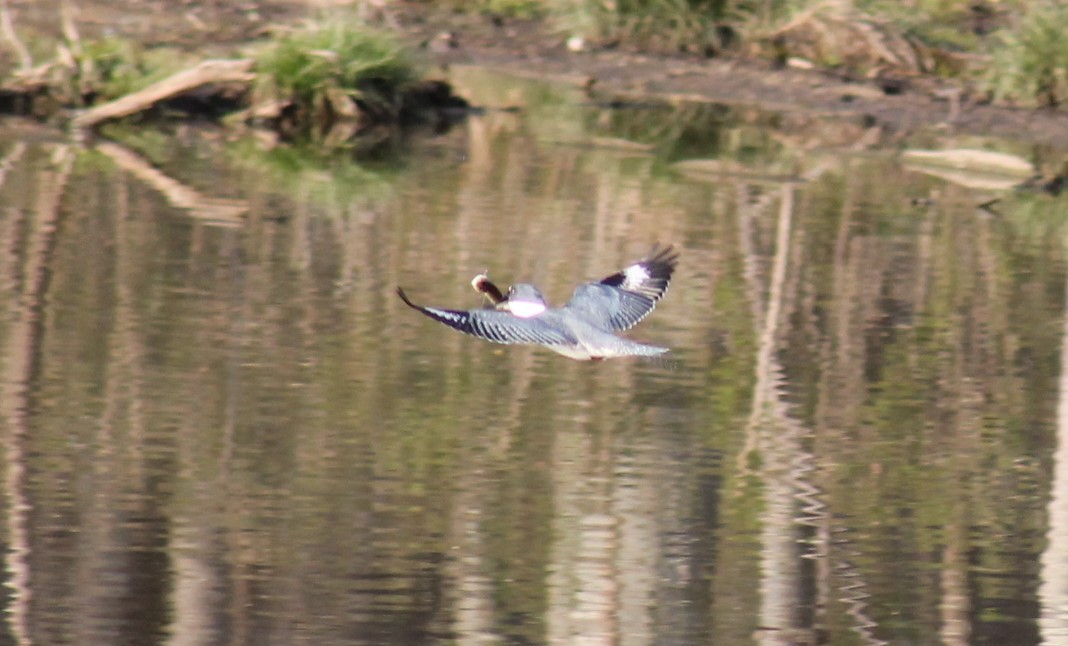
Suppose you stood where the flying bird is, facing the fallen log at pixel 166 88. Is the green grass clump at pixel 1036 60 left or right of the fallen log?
right

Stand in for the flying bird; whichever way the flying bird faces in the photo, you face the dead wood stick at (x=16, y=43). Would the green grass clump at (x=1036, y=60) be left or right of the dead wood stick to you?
right

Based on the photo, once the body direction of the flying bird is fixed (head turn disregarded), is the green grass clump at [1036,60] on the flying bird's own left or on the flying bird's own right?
on the flying bird's own right

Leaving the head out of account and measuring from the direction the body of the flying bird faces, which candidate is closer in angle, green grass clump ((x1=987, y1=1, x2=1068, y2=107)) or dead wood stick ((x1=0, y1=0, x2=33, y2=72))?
the dead wood stick

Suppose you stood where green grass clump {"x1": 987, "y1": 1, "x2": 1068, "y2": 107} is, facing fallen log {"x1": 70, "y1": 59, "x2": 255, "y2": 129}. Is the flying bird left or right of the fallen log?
left

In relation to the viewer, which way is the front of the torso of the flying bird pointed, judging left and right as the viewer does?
facing away from the viewer and to the left of the viewer

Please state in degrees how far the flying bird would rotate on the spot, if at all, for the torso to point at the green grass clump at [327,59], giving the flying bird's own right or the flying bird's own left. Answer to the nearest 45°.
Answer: approximately 45° to the flying bird's own right

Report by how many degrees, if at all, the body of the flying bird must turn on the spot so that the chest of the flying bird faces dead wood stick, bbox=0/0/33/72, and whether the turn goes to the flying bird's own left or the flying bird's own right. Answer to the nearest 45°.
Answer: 0° — it already faces it
